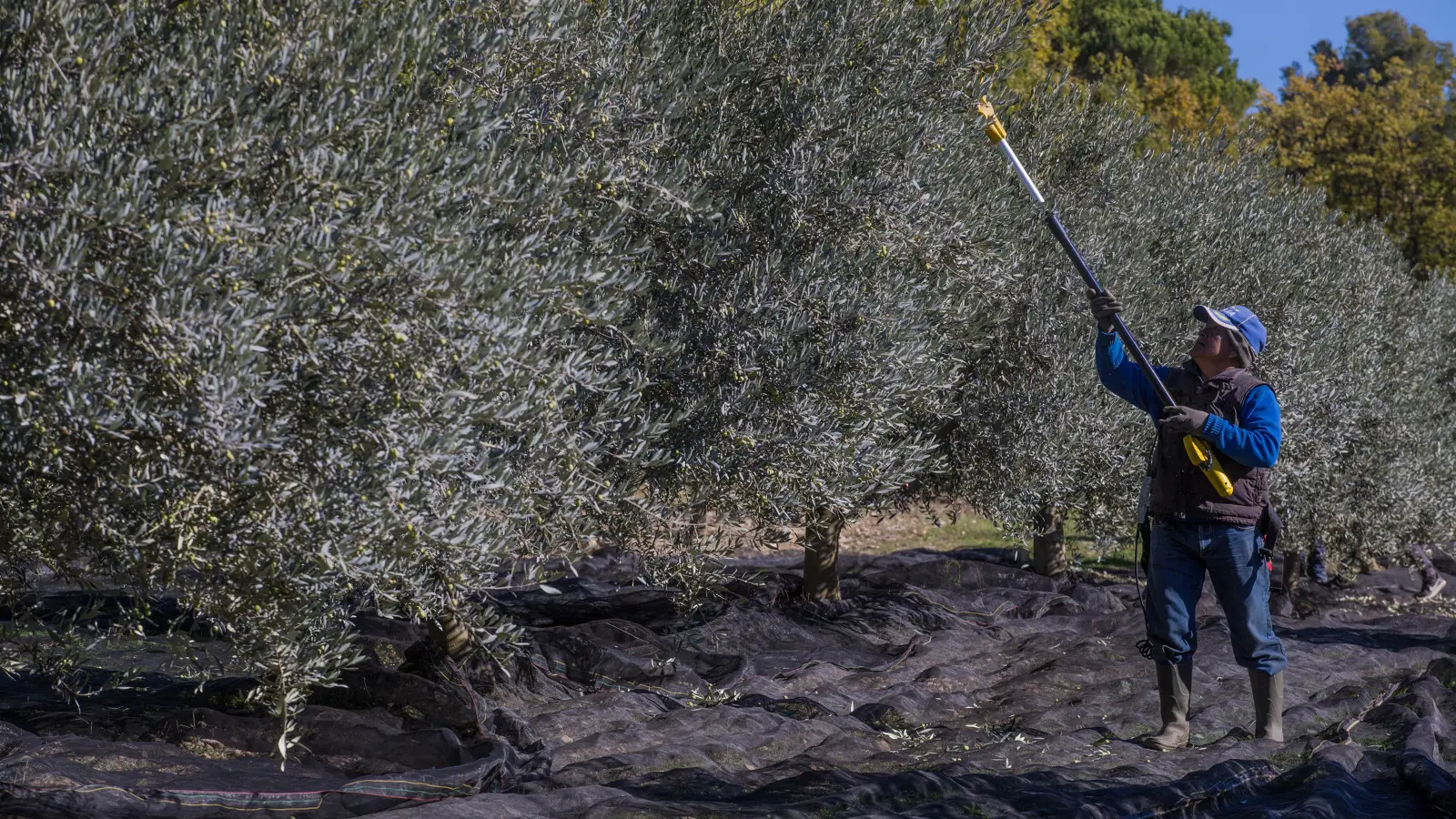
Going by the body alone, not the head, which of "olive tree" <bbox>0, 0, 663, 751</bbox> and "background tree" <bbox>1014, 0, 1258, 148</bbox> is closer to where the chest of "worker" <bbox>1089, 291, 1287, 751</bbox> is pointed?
the olive tree

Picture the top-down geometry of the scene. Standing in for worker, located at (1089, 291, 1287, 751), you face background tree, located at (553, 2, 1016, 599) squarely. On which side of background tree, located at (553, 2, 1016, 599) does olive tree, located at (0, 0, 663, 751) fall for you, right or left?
left

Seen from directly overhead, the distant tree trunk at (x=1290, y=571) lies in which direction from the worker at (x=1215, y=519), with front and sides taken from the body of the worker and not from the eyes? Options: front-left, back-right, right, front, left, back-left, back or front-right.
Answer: back-right

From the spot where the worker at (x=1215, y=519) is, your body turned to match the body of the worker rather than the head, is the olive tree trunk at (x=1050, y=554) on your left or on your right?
on your right

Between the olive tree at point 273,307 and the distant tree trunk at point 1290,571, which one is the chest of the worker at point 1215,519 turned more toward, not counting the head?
the olive tree

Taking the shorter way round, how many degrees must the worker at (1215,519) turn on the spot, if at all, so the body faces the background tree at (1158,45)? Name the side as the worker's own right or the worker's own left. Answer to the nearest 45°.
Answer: approximately 135° to the worker's own right

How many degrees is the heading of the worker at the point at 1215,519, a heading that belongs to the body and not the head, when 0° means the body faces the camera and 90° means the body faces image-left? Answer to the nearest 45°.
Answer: approximately 45°

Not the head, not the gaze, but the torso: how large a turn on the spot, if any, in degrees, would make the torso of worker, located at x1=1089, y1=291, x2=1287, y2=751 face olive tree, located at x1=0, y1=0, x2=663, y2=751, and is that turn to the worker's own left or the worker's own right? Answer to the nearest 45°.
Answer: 0° — they already face it

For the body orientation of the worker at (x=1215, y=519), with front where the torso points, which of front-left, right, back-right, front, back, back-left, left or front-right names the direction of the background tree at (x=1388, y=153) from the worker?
back-right

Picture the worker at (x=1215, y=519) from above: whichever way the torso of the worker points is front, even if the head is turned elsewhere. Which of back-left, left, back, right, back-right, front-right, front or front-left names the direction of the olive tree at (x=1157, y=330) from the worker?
back-right
